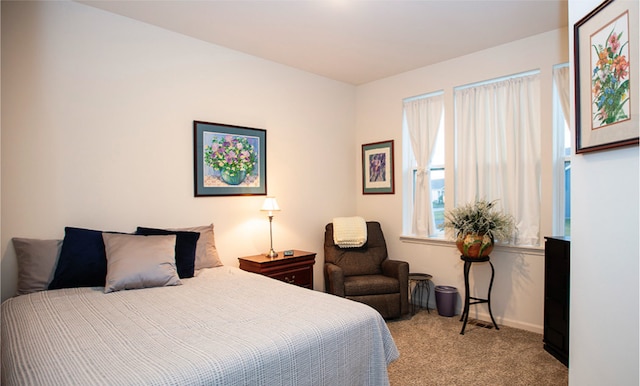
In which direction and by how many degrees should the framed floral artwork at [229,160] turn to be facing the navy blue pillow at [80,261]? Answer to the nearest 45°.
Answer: approximately 90° to its right

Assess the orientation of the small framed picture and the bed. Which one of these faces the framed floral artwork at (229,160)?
the small framed picture

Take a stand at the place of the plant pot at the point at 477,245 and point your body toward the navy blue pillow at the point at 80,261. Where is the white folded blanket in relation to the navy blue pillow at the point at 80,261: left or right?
right

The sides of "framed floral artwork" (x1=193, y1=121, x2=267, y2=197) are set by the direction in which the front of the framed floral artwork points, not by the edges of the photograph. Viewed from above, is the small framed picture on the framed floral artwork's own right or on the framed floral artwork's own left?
on the framed floral artwork's own left

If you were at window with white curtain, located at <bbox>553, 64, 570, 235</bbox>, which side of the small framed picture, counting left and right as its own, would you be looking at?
left

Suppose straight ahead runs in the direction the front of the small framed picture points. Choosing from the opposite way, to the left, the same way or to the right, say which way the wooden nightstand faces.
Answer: to the left

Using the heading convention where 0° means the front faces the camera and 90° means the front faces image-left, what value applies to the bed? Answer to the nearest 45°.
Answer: approximately 315°

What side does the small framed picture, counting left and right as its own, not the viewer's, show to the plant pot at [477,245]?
left

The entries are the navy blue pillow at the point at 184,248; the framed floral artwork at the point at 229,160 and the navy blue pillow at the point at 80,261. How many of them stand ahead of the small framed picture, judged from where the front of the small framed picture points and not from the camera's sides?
3

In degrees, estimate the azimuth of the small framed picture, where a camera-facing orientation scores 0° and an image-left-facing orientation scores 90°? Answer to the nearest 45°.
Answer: approximately 45°

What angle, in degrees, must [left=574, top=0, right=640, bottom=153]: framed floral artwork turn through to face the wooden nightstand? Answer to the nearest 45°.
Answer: approximately 45° to its right

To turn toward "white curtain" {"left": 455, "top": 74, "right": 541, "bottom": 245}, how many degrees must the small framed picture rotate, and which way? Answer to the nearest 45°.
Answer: approximately 90° to its left

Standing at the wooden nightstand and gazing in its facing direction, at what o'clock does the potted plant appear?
The potted plant is roughly at 11 o'clock from the wooden nightstand.
